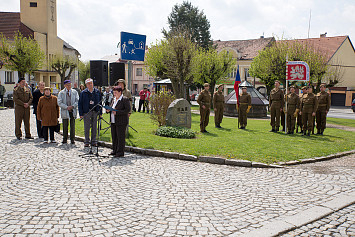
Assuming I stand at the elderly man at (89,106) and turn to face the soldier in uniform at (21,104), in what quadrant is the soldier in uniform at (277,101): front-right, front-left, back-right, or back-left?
back-right

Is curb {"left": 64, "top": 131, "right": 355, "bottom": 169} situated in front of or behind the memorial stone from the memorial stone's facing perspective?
in front

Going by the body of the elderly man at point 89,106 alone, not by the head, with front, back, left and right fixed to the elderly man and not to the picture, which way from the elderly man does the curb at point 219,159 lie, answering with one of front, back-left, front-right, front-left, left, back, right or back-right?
front-left

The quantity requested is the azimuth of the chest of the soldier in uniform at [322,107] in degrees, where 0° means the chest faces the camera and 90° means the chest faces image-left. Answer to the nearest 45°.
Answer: approximately 45°

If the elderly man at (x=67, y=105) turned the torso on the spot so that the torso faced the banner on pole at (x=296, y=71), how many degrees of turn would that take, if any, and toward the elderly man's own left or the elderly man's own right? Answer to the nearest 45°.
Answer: approximately 90° to the elderly man's own left

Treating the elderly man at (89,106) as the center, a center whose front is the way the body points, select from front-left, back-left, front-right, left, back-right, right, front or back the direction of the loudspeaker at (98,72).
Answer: back

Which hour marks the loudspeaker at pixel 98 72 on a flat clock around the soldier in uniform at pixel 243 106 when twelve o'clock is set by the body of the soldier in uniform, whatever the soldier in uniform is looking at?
The loudspeaker is roughly at 2 o'clock from the soldier in uniform.

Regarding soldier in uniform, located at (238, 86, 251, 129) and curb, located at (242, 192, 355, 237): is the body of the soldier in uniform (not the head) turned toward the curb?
yes

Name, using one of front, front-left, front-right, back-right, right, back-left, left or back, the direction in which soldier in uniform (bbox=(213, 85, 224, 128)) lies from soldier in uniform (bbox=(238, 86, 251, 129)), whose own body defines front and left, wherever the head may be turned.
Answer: front-right

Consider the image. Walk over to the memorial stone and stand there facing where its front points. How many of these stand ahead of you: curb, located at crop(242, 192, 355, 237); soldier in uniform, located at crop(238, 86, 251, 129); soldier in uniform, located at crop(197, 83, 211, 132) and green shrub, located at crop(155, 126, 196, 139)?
2

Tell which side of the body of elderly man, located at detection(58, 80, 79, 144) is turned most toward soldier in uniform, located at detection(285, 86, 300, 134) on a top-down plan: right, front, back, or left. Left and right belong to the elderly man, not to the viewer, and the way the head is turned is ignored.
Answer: left
